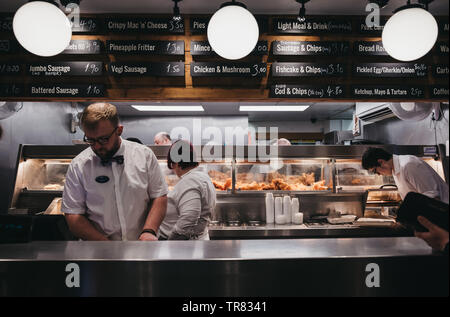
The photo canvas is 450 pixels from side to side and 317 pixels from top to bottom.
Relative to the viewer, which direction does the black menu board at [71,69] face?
toward the camera

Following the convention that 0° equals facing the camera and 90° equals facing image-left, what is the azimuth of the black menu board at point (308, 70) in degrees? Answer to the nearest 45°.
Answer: approximately 0°

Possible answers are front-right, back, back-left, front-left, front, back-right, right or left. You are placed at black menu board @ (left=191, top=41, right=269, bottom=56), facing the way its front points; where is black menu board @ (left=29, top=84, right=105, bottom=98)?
right

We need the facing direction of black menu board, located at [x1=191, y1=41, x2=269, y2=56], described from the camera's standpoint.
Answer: facing the viewer

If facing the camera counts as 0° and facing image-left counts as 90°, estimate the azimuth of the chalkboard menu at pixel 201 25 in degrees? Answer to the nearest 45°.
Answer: approximately 0°

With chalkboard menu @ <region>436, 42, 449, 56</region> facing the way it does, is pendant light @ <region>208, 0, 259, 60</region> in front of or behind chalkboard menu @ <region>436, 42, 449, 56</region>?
in front

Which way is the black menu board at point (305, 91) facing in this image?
toward the camera

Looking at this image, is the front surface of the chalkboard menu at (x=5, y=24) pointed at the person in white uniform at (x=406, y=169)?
no

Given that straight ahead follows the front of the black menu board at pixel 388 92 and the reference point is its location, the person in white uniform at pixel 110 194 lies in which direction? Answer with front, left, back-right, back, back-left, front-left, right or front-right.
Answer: front-right

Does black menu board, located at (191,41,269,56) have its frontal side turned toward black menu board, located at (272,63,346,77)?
no

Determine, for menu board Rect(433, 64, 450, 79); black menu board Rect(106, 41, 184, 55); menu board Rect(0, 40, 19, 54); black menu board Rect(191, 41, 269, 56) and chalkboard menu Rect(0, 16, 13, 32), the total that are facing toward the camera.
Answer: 5

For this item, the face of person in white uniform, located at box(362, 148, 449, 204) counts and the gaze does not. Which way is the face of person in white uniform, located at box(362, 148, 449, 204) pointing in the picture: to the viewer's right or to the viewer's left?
to the viewer's left

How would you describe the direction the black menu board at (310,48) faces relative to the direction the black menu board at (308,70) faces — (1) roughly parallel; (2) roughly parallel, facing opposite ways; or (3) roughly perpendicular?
roughly parallel
